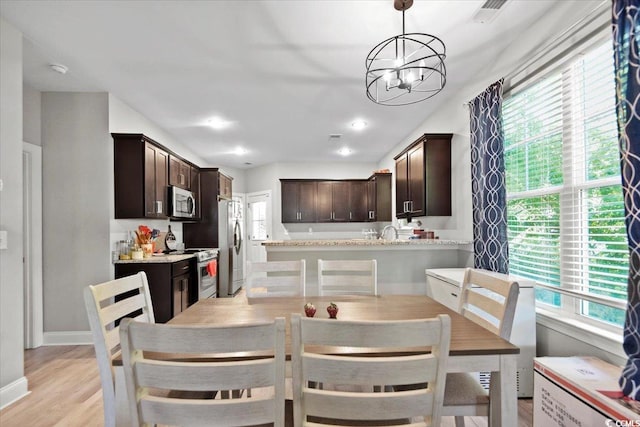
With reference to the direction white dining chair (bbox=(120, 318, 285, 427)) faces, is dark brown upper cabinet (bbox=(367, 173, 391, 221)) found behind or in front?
in front

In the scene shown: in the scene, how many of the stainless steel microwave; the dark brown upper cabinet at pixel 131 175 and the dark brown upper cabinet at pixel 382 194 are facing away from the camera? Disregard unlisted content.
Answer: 0

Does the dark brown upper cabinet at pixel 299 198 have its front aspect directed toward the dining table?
yes

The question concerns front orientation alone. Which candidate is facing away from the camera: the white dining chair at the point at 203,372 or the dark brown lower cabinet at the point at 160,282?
the white dining chair

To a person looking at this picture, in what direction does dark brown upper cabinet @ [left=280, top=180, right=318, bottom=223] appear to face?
facing the viewer

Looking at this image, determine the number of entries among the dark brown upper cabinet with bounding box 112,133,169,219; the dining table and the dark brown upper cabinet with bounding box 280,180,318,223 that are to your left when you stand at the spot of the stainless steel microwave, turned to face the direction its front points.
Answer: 1

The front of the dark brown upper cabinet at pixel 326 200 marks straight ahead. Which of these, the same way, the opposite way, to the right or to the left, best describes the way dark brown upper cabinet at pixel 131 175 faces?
to the left

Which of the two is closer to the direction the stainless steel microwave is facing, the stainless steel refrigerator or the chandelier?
the chandelier

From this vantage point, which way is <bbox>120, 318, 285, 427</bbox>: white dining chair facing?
away from the camera

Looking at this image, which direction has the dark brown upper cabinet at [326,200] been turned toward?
toward the camera

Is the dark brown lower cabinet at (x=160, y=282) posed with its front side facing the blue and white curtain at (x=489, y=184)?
yes

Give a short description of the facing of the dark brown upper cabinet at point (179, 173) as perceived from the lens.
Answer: facing the viewer and to the right of the viewer

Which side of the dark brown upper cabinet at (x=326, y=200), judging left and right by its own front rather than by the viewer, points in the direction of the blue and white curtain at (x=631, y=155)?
front

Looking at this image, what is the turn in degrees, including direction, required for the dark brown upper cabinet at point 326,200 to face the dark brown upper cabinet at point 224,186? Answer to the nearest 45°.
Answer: approximately 45° to its right
